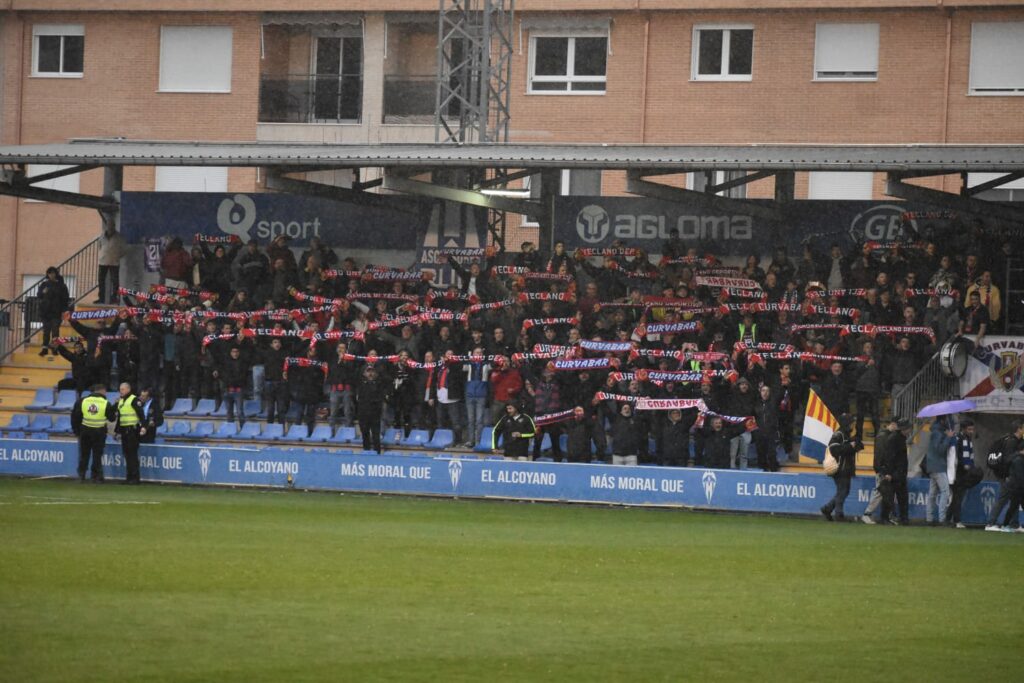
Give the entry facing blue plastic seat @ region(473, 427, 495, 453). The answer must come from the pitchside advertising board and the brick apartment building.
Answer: the brick apartment building

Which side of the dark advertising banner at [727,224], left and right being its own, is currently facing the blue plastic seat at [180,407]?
right

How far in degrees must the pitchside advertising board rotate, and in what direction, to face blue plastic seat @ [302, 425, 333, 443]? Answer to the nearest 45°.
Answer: approximately 135° to its right

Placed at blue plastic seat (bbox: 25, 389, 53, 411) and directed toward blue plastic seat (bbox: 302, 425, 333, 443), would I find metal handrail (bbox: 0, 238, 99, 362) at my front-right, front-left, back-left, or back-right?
back-left

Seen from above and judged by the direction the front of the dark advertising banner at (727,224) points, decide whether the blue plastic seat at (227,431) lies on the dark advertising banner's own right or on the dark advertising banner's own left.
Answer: on the dark advertising banner's own right

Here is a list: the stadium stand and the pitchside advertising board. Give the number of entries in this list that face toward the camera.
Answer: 2
